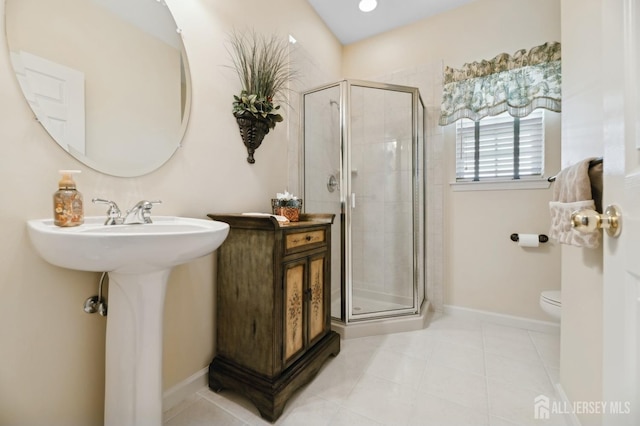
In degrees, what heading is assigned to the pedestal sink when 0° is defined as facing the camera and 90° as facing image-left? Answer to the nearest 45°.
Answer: approximately 315°

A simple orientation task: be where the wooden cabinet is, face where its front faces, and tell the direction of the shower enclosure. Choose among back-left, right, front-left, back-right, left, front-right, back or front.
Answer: left

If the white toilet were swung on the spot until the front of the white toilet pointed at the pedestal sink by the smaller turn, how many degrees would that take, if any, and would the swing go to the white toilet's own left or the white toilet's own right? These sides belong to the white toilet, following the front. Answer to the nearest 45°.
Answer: approximately 45° to the white toilet's own left

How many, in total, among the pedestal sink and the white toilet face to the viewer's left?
1

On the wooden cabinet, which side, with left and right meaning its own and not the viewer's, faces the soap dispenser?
right

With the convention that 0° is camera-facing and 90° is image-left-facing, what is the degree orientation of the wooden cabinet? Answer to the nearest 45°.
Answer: approximately 315°

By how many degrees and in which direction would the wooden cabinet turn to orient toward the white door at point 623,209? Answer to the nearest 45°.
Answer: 0° — it already faces it

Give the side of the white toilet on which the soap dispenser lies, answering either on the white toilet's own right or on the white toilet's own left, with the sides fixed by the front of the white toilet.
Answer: on the white toilet's own left

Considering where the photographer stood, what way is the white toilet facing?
facing to the left of the viewer

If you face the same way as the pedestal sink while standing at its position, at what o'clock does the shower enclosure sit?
The shower enclosure is roughly at 10 o'clock from the pedestal sink.
